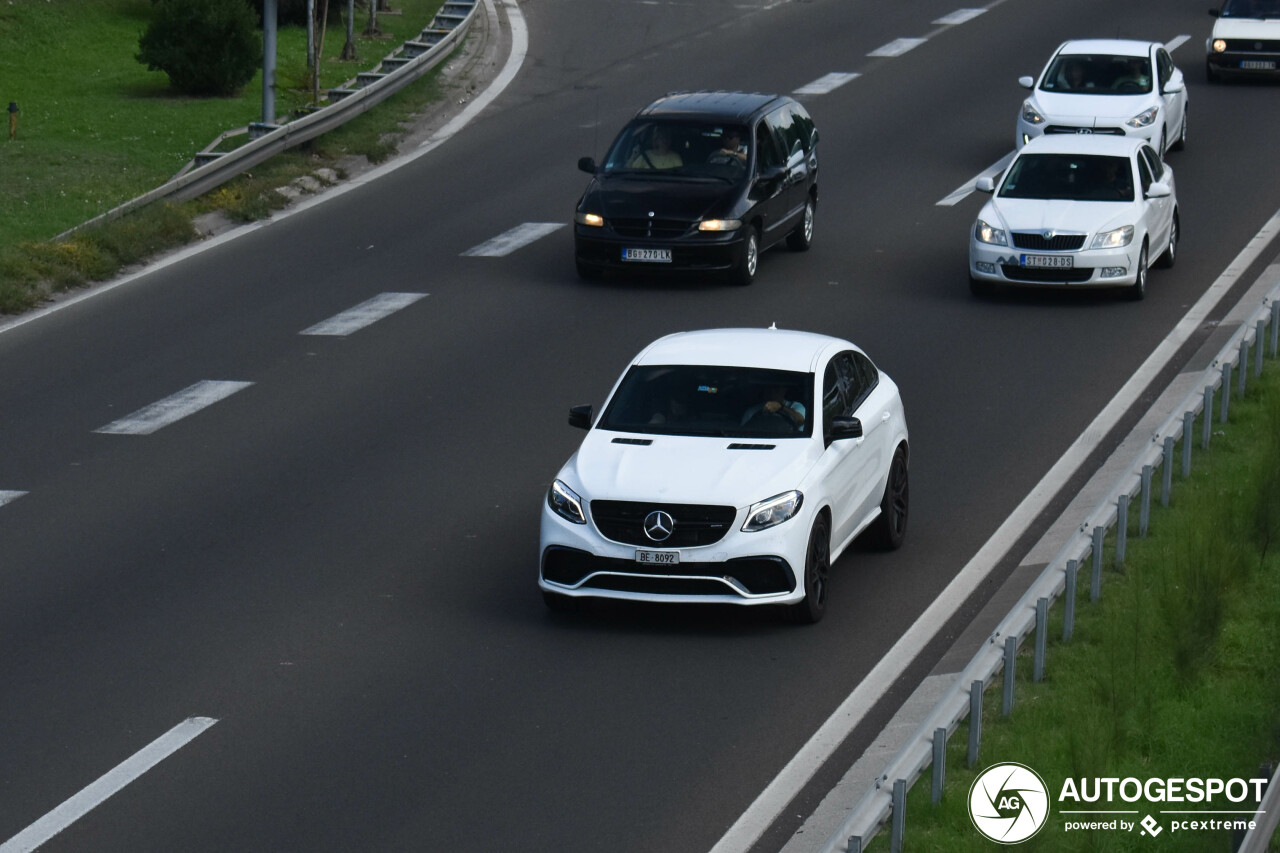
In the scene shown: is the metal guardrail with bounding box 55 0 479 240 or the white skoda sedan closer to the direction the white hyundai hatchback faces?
the white skoda sedan

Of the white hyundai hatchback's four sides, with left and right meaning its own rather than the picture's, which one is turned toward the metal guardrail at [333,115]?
right

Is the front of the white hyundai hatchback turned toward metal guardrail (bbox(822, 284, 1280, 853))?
yes

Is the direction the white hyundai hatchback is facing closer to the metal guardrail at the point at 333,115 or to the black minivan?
the black minivan

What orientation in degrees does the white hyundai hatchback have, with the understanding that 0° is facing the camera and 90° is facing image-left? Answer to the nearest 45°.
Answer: approximately 0°

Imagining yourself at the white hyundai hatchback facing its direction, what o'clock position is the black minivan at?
The black minivan is roughly at 1 o'clock from the white hyundai hatchback.

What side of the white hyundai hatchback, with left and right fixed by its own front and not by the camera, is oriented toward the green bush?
right
